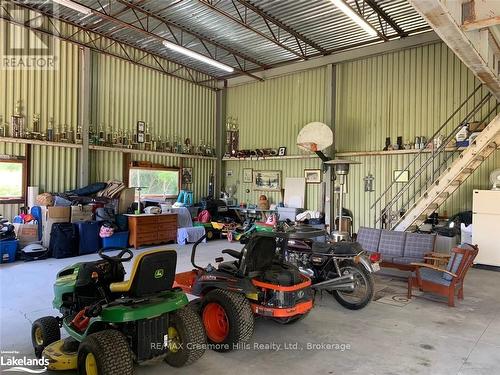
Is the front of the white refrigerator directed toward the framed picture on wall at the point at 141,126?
no

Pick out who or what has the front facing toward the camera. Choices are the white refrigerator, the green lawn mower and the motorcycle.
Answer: the white refrigerator

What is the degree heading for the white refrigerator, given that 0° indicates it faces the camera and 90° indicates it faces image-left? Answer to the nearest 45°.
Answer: approximately 0°

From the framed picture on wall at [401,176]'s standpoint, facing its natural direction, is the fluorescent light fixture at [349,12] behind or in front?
in front

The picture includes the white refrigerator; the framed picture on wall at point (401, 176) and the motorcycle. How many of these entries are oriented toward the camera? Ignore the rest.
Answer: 2

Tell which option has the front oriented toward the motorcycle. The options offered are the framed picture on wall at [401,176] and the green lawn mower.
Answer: the framed picture on wall

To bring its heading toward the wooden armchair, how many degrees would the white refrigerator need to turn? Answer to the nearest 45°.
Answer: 0° — it already faces it

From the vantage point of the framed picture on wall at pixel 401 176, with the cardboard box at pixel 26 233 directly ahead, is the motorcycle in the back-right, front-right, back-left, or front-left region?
front-left

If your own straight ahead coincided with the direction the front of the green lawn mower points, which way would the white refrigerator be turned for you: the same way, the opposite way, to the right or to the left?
to the left

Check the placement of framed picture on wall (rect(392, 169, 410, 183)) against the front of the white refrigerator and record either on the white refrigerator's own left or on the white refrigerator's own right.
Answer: on the white refrigerator's own right

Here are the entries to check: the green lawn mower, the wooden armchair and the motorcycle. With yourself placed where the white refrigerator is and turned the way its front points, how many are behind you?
0

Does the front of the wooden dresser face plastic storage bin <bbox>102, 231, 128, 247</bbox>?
no

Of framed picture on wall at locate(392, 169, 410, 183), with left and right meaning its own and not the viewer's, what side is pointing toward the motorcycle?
front

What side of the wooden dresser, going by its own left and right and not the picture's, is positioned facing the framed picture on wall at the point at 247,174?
left

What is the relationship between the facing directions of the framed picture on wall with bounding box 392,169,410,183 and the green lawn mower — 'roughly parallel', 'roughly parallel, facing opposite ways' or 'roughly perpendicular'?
roughly perpendicular

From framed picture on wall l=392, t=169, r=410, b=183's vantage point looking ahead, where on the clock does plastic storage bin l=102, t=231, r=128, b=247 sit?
The plastic storage bin is roughly at 2 o'clock from the framed picture on wall.

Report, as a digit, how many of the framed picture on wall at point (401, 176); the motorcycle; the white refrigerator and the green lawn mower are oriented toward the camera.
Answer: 2

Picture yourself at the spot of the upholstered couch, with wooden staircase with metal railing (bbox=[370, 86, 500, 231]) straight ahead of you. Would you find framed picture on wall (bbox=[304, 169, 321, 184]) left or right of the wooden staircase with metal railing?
left

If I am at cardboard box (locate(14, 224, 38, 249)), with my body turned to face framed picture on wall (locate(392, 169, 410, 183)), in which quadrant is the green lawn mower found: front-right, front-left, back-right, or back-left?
front-right

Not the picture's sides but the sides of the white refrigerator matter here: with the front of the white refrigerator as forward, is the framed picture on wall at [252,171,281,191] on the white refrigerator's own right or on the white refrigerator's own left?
on the white refrigerator's own right
